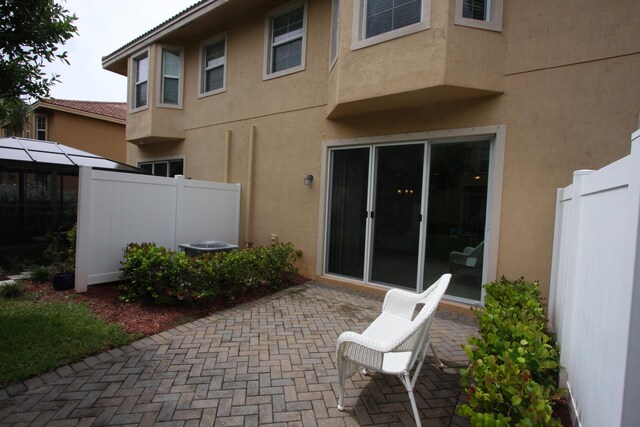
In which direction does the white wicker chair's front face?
to the viewer's left

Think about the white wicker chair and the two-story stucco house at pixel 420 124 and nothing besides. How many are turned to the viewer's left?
1

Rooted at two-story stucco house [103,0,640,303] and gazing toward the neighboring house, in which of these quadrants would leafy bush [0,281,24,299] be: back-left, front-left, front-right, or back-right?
front-left

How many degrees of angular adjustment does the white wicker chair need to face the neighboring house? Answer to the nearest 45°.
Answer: approximately 45° to its right

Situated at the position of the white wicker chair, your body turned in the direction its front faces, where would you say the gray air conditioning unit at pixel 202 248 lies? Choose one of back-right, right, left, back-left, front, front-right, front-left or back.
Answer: front-right

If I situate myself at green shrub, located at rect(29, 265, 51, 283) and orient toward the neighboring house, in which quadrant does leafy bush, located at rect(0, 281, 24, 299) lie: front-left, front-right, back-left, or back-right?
back-left

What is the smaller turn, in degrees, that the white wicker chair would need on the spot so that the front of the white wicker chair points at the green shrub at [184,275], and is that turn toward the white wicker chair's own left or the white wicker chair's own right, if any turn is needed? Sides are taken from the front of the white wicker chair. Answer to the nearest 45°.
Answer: approximately 45° to the white wicker chair's own right

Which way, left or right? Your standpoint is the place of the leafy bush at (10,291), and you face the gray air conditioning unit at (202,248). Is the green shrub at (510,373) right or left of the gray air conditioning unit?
right

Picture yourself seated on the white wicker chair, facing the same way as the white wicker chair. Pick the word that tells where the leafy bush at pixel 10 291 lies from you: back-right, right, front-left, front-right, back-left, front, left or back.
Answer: front

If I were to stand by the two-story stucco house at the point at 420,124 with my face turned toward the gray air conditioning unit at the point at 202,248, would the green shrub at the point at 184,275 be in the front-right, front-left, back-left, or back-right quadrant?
front-left

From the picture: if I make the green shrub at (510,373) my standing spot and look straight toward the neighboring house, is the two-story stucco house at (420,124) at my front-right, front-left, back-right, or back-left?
front-right

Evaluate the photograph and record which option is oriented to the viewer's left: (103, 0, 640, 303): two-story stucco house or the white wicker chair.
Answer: the white wicker chair

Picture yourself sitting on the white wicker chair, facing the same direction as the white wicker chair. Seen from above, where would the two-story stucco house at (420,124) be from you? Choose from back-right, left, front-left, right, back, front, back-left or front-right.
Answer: right
